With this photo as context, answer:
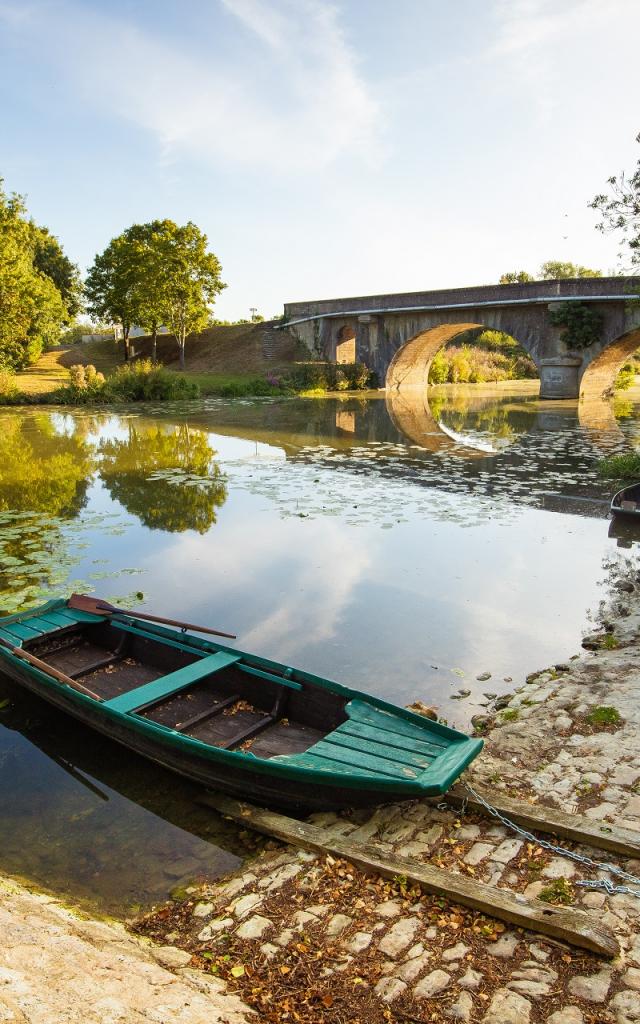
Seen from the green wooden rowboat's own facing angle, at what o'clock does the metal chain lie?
The metal chain is roughly at 12 o'clock from the green wooden rowboat.

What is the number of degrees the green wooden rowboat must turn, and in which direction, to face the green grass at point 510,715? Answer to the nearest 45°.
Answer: approximately 45° to its left

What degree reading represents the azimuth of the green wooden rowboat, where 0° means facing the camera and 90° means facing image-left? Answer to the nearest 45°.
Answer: approximately 315°

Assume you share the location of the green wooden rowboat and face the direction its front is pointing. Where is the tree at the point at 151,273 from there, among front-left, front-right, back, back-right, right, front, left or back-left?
back-left

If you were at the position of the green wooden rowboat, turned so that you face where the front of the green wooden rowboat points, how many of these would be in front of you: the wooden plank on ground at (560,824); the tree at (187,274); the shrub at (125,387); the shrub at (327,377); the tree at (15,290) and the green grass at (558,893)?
2

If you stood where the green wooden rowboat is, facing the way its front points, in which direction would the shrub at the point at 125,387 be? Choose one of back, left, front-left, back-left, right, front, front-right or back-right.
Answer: back-left

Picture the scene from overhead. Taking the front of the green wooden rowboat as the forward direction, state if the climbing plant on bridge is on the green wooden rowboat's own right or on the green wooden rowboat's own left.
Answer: on the green wooden rowboat's own left

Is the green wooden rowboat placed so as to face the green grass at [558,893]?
yes

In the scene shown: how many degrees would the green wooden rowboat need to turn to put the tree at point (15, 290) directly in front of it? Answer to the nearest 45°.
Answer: approximately 135° to its left

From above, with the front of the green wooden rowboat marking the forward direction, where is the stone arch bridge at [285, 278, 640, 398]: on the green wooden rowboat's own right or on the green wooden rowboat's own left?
on the green wooden rowboat's own left

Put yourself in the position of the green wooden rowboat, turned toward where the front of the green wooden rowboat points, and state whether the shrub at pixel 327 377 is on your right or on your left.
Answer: on your left

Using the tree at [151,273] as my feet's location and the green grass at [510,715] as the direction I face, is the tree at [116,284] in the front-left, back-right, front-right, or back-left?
back-right

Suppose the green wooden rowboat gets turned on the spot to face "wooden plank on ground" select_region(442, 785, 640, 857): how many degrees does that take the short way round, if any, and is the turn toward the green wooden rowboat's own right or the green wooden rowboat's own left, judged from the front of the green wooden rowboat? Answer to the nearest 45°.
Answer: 0° — it already faces it

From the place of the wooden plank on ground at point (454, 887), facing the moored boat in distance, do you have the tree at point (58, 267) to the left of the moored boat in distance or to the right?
left

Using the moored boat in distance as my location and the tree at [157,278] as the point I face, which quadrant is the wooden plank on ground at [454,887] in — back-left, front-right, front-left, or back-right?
back-left
